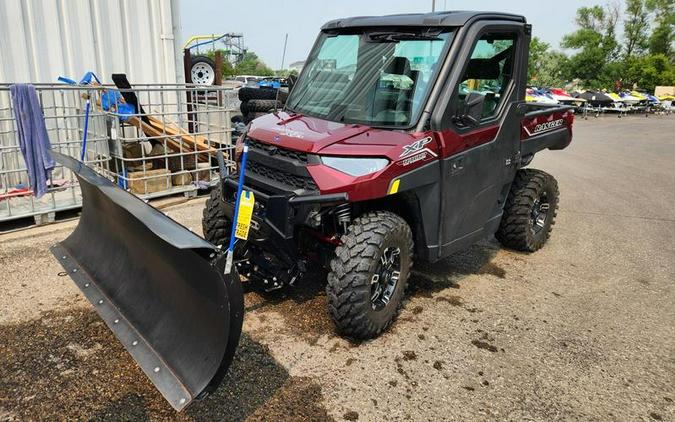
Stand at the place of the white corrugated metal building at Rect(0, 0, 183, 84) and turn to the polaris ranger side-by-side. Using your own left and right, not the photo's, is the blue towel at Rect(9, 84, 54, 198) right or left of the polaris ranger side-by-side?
right

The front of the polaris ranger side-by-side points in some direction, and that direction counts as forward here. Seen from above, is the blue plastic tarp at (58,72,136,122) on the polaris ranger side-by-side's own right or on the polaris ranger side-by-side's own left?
on the polaris ranger side-by-side's own right

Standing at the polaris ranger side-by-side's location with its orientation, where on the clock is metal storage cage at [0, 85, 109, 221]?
The metal storage cage is roughly at 3 o'clock from the polaris ranger side-by-side.

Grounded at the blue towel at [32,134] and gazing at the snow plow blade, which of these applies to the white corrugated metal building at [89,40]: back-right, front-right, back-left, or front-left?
back-left

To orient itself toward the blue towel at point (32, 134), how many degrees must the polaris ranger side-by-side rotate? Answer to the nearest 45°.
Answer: approximately 90° to its right

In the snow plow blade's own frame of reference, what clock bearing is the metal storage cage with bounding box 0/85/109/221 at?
The metal storage cage is roughly at 4 o'clock from the snow plow blade.

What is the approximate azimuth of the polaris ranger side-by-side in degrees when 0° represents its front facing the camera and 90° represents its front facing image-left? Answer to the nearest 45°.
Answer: approximately 45°

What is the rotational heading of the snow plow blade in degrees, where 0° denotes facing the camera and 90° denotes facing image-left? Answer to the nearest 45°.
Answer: approximately 45°

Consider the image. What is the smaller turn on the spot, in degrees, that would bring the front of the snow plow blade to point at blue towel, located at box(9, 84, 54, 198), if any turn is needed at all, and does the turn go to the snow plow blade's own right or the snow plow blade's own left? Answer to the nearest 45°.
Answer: approximately 135° to the snow plow blade's own right
